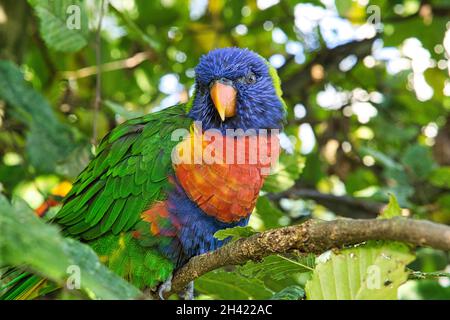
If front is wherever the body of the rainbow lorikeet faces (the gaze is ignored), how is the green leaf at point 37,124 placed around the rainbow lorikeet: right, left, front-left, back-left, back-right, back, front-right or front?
back

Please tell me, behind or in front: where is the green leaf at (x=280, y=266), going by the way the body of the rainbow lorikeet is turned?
in front

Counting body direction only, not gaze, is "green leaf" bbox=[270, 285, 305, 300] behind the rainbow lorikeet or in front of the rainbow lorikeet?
in front

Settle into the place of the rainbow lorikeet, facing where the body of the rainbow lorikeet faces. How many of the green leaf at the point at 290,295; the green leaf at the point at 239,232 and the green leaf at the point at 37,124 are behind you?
1

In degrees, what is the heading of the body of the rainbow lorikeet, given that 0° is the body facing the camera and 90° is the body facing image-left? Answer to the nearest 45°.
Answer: approximately 315°

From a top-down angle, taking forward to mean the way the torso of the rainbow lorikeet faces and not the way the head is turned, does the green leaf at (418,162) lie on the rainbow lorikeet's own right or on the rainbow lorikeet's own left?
on the rainbow lorikeet's own left

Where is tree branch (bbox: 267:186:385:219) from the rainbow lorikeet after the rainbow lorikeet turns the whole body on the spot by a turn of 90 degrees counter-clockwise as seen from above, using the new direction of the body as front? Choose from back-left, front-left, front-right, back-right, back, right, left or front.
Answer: front

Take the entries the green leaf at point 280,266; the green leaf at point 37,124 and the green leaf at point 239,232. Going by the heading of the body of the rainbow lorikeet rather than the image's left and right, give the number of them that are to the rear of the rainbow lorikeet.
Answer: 1

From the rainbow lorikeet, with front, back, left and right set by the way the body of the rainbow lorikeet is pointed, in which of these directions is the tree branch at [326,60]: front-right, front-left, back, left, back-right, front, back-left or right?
left
